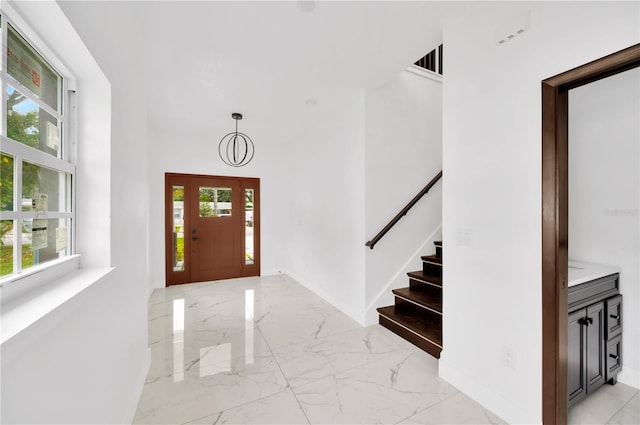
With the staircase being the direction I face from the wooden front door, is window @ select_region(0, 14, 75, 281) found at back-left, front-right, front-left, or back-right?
front-right

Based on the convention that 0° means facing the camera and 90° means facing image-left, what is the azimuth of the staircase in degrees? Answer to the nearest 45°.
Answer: approximately 45°

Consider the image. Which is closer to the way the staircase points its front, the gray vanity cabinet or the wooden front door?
the wooden front door

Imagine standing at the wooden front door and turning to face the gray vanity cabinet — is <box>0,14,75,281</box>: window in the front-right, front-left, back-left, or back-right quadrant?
front-right

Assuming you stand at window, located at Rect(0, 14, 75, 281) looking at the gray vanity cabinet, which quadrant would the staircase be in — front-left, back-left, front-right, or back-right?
front-left

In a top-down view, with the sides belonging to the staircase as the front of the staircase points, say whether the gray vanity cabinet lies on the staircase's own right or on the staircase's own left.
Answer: on the staircase's own left

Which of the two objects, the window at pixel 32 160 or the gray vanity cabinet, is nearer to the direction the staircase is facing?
the window

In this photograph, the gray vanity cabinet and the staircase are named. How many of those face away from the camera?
0

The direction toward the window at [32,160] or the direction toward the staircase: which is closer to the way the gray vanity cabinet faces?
the window
